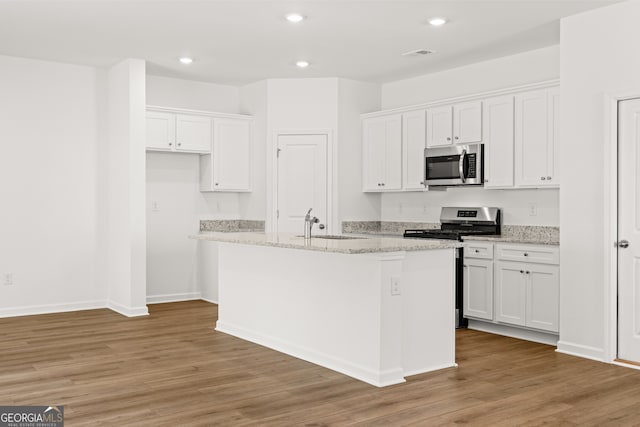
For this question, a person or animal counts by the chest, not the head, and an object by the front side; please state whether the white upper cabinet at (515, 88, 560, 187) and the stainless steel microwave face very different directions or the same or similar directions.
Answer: same or similar directions

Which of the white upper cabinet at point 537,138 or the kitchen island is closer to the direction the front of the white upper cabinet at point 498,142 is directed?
the kitchen island

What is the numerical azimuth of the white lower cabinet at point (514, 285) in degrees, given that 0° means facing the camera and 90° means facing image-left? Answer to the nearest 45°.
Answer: approximately 45°

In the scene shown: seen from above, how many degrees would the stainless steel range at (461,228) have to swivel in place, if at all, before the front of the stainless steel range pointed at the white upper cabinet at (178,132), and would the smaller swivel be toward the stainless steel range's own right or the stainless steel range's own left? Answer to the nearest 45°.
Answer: approximately 45° to the stainless steel range's own right

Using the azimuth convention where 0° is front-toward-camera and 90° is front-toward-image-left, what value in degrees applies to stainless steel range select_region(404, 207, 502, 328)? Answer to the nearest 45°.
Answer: approximately 45°

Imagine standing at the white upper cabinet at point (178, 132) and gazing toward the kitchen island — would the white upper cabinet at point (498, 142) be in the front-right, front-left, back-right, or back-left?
front-left

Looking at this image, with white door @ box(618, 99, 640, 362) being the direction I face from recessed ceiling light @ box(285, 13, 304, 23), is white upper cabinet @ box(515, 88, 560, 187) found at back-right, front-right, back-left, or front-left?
front-left

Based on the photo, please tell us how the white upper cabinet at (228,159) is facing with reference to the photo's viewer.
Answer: facing the viewer and to the right of the viewer

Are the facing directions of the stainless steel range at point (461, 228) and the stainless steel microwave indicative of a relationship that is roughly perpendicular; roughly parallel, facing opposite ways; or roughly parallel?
roughly parallel

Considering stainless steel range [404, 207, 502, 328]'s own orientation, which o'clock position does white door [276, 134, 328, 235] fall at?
The white door is roughly at 2 o'clock from the stainless steel range.

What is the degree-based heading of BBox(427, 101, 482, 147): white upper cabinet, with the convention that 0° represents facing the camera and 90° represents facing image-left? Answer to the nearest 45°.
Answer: approximately 45°

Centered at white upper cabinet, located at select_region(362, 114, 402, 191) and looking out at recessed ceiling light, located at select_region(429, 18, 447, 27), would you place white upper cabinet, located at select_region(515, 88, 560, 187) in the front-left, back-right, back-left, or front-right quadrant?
front-left

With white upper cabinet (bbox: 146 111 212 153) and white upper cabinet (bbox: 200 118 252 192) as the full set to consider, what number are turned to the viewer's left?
0
